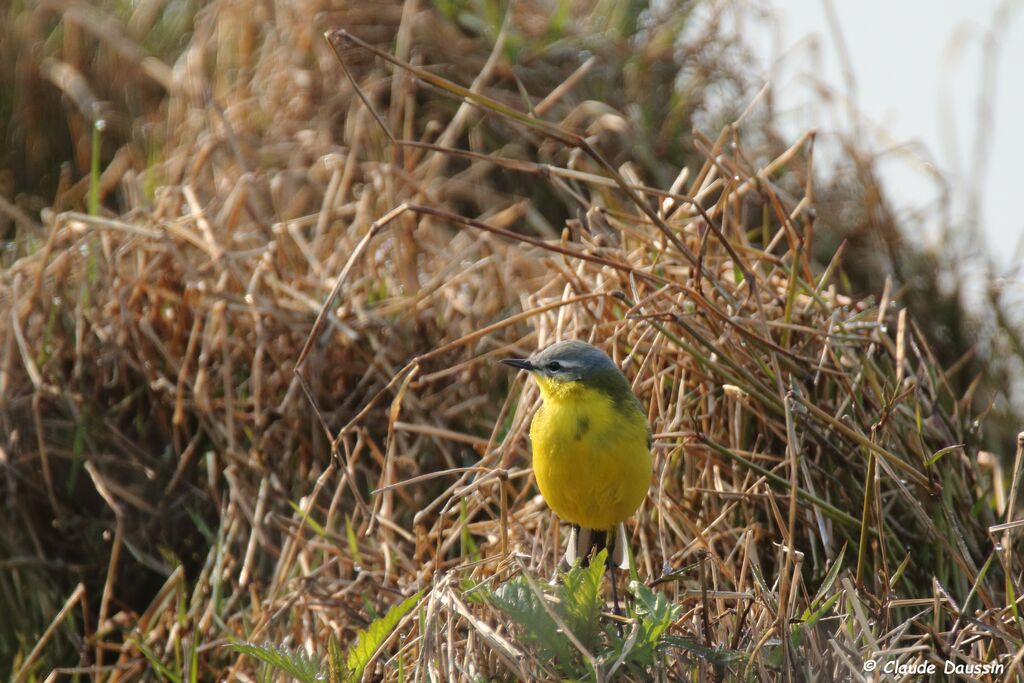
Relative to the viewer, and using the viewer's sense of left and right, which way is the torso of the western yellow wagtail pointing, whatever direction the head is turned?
facing the viewer

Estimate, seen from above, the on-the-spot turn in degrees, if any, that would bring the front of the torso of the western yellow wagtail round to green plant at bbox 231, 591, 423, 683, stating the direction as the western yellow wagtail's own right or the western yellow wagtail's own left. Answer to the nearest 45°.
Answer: approximately 45° to the western yellow wagtail's own right

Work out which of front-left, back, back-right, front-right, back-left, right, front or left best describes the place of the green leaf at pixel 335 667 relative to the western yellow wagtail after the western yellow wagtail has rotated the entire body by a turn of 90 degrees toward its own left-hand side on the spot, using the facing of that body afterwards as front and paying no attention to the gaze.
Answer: back-right
